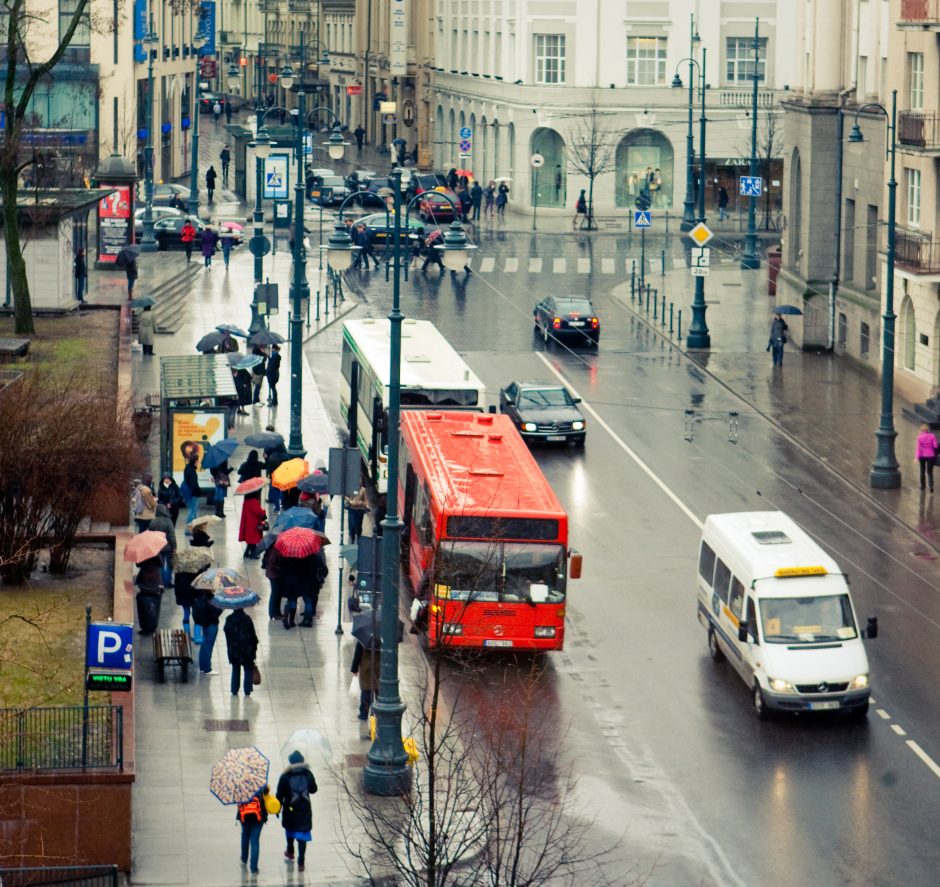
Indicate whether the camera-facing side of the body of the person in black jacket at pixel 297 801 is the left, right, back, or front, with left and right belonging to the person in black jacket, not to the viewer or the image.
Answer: back

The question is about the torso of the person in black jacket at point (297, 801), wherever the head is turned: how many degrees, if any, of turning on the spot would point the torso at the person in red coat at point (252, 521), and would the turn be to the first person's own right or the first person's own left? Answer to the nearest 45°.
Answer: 0° — they already face them

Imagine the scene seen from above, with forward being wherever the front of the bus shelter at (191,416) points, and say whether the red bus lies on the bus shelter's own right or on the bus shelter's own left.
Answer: on the bus shelter's own right

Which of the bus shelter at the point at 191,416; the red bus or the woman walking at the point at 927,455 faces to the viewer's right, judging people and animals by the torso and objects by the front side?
the bus shelter

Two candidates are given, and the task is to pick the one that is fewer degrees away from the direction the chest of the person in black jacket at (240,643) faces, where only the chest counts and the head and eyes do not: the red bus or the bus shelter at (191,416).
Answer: the bus shelter

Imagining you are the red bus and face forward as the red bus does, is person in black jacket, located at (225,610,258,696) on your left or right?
on your right

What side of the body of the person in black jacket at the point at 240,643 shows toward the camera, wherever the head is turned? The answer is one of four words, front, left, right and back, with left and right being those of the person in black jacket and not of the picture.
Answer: back

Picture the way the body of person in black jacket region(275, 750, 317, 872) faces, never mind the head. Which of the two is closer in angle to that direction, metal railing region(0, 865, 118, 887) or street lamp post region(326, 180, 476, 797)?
the street lamp post

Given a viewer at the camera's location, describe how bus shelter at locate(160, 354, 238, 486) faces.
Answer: facing to the right of the viewer

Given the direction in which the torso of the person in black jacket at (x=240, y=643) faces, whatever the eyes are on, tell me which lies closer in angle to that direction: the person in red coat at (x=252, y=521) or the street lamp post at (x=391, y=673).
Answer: the person in red coat

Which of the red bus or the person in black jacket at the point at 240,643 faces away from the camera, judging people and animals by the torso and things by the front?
the person in black jacket
